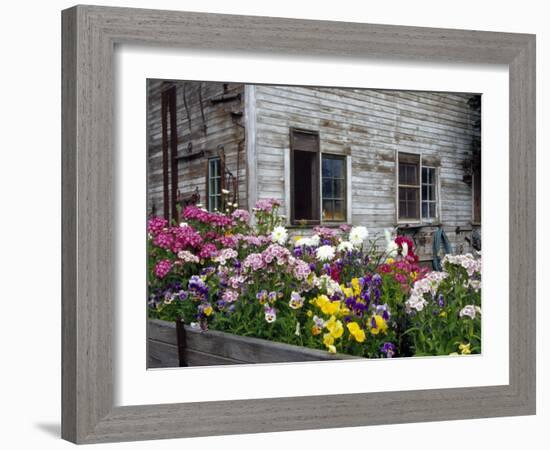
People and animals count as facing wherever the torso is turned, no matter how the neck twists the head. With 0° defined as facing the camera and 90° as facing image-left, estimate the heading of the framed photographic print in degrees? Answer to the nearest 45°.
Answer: approximately 315°
